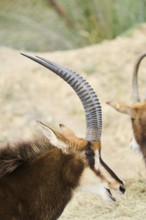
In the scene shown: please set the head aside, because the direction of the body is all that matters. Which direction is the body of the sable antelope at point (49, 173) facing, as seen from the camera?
to the viewer's right

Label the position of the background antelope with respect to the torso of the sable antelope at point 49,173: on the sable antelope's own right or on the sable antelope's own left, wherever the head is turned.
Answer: on the sable antelope's own left
